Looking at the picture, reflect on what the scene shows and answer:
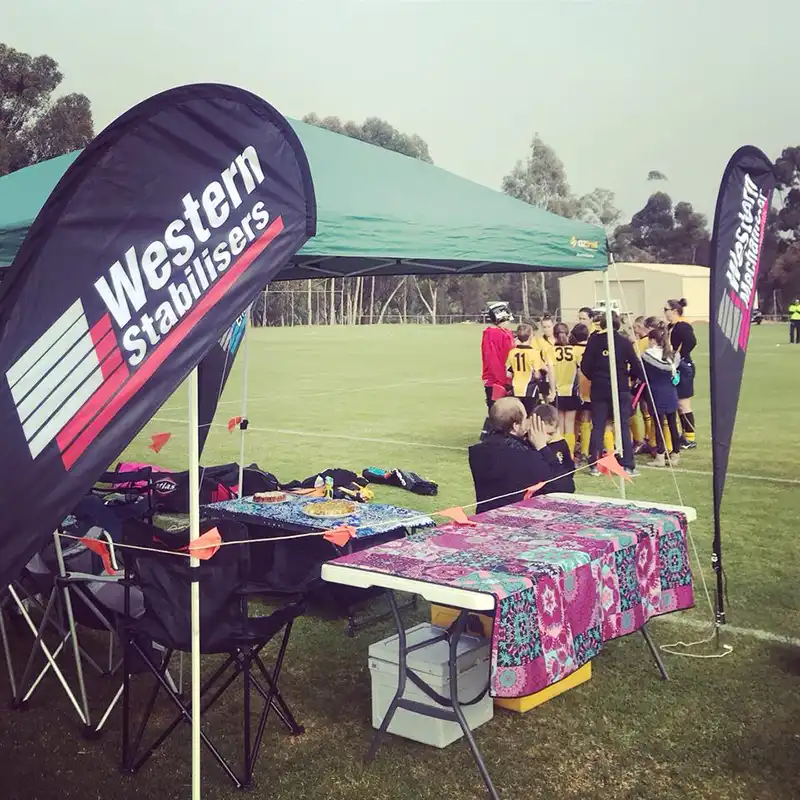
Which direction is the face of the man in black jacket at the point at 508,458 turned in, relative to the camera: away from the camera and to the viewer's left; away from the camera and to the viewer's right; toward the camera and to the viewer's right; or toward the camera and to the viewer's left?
away from the camera and to the viewer's right

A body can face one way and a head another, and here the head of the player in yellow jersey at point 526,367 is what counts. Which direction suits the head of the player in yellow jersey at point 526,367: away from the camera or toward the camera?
away from the camera

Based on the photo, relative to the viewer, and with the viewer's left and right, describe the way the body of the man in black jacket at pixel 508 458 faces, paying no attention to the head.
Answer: facing away from the viewer and to the right of the viewer

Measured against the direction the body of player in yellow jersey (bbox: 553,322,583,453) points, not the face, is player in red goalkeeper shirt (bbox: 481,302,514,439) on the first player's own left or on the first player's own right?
on the first player's own left

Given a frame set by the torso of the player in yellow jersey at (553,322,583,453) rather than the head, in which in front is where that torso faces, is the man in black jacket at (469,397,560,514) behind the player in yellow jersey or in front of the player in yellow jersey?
behind

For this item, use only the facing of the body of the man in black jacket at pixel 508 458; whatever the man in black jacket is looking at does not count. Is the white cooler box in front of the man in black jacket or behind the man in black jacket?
behind

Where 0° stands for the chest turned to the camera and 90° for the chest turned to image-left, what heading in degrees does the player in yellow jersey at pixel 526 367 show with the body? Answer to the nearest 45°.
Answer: approximately 225°

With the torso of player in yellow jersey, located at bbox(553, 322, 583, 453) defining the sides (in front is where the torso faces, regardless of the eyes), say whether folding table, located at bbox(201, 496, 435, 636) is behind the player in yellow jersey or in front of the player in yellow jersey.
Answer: behind

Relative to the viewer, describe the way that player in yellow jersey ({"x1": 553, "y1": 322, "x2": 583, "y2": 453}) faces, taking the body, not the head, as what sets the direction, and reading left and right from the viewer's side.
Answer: facing away from the viewer
